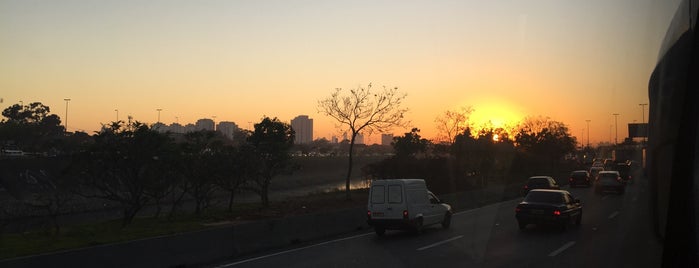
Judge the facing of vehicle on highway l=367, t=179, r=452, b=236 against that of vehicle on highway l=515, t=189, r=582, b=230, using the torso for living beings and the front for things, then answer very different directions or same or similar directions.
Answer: same or similar directions

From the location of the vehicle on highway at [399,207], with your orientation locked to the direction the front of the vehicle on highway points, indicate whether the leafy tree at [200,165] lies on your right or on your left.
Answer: on your left

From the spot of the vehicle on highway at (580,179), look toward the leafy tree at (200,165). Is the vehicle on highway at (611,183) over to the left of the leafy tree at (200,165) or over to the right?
left

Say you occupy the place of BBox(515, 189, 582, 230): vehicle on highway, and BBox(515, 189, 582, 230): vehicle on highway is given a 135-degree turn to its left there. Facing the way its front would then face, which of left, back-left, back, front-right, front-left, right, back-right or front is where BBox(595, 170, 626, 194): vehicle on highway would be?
right

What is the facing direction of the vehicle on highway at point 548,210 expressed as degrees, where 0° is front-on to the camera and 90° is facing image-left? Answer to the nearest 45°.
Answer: approximately 225°

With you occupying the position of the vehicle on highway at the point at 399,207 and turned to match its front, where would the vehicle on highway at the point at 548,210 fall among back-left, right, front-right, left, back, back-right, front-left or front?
front-right

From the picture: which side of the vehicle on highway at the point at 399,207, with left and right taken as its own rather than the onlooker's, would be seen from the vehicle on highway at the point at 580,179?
front

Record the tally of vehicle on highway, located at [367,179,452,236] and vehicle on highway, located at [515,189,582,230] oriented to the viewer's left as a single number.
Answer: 0

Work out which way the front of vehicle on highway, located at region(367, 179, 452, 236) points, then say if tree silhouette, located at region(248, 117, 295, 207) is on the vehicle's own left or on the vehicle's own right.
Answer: on the vehicle's own left

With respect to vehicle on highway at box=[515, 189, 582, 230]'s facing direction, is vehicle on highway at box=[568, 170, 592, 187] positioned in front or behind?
in front

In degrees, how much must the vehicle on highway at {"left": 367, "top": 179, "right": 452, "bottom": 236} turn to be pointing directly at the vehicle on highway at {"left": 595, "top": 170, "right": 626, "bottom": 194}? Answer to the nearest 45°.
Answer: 0° — it already faces it

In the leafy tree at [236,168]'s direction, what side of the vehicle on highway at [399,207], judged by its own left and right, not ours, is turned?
left

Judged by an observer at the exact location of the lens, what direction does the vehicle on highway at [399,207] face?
facing away from the viewer and to the right of the viewer

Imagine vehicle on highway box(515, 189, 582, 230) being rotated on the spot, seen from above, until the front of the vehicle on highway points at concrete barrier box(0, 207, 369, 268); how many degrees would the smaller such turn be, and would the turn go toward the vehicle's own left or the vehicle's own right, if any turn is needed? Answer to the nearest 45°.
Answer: approximately 180°
